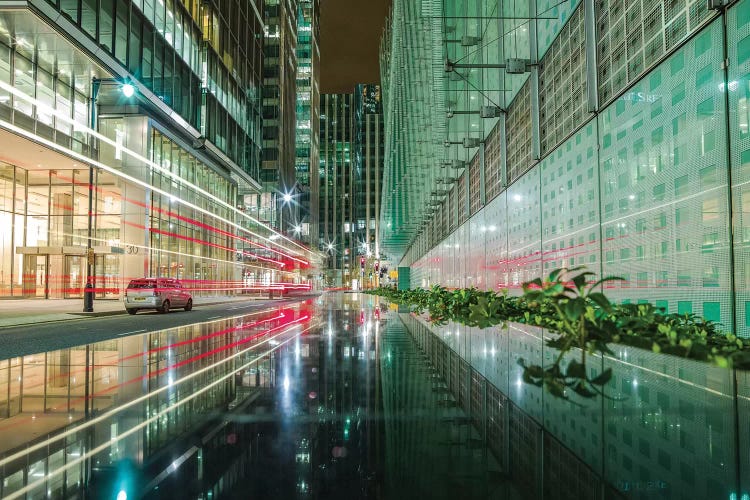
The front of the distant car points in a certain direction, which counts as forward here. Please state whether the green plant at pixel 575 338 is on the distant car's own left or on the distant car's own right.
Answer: on the distant car's own right

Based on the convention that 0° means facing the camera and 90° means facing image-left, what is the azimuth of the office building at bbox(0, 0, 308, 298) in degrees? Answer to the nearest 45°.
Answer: approximately 315°

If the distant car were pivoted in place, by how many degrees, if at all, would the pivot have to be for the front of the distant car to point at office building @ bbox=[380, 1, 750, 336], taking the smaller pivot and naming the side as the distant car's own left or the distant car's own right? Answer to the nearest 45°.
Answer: approximately 90° to the distant car's own right

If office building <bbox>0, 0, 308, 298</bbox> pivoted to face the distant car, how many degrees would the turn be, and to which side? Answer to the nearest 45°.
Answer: approximately 45° to its right

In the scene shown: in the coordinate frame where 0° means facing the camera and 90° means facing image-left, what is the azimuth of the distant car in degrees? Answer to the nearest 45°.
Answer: approximately 225°

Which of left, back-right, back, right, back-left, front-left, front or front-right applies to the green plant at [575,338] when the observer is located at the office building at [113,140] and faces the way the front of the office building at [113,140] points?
front-right

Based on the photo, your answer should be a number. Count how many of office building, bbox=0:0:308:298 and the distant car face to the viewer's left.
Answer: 0

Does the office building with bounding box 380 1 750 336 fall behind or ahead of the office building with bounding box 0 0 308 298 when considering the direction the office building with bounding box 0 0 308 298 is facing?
ahead

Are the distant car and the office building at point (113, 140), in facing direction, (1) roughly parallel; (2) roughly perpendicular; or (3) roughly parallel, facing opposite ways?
roughly perpendicular
